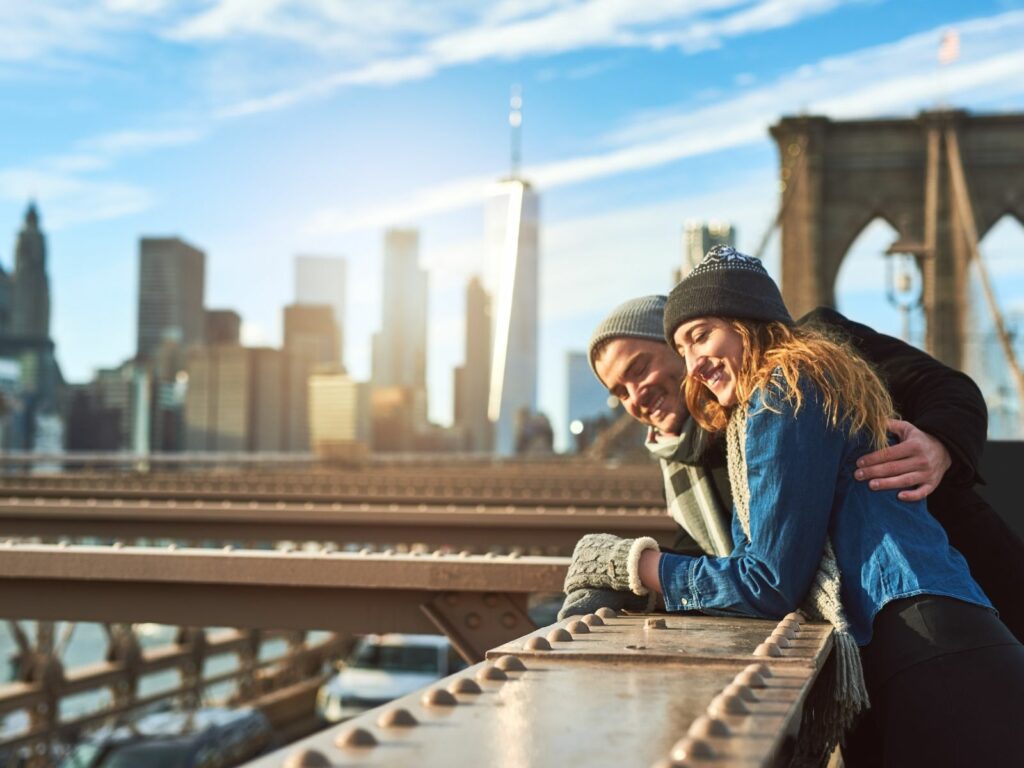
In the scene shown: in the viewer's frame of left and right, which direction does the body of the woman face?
facing to the left of the viewer

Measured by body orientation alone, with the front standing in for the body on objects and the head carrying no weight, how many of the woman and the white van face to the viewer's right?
0

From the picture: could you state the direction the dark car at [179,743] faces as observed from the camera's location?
facing the viewer and to the left of the viewer

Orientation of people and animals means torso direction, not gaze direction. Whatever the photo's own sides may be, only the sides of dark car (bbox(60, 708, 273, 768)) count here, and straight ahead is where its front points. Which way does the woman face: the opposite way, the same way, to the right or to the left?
to the right

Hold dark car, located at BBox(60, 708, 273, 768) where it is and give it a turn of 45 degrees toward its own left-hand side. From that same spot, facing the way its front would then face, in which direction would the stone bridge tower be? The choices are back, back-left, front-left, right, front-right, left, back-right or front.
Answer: back-left

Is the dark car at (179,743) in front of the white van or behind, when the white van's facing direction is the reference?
in front

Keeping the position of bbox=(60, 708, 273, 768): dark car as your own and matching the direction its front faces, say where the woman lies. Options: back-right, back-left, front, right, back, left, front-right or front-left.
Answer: front-left

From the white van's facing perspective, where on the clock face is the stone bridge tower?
The stone bridge tower is roughly at 6 o'clock from the white van.

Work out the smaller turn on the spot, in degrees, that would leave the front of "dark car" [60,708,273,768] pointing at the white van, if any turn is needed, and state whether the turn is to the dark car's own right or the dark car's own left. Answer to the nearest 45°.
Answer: approximately 180°

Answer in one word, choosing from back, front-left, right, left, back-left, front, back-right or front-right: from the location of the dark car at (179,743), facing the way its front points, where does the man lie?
front-left

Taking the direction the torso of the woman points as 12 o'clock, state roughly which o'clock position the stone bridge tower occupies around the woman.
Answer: The stone bridge tower is roughly at 3 o'clock from the woman.

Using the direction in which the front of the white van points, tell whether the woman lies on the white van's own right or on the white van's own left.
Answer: on the white van's own left
